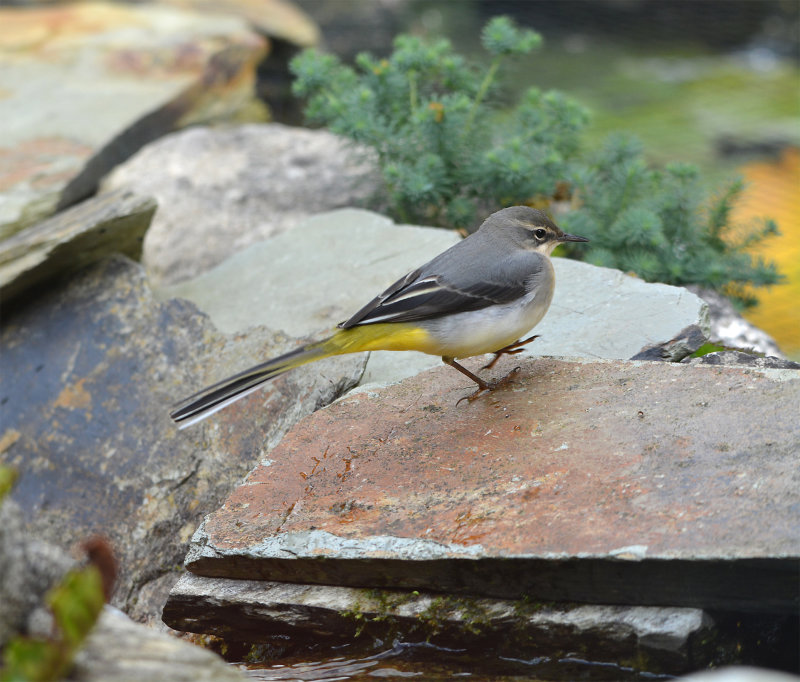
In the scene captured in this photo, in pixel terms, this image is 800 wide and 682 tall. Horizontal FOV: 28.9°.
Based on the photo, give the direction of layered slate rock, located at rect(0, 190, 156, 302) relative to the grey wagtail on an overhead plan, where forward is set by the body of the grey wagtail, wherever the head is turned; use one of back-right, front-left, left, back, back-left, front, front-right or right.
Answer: back-left

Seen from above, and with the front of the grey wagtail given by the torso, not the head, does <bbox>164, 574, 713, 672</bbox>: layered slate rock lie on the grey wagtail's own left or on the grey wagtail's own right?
on the grey wagtail's own right

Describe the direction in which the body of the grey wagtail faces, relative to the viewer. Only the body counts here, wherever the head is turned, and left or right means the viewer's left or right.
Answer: facing to the right of the viewer

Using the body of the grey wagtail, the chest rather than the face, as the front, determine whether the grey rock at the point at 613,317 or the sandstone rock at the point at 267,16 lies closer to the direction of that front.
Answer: the grey rock

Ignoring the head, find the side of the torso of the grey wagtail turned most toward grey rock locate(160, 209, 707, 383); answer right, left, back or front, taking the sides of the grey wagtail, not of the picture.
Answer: left

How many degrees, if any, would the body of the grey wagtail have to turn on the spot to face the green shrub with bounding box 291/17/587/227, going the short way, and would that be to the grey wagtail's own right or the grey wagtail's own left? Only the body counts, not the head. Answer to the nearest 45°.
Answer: approximately 90° to the grey wagtail's own left

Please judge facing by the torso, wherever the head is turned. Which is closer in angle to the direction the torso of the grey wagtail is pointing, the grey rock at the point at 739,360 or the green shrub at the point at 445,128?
the grey rock

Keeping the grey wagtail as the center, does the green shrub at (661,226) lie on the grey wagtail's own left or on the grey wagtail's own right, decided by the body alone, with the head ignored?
on the grey wagtail's own left

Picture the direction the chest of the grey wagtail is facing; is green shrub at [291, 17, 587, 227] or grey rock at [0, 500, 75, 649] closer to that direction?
the green shrub

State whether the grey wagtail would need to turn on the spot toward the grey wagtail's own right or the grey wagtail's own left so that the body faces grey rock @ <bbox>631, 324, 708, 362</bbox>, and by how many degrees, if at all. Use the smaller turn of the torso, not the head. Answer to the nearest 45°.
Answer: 0° — it already faces it

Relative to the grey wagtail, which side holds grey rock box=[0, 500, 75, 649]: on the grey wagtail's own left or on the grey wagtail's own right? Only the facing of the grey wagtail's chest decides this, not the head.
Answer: on the grey wagtail's own right
